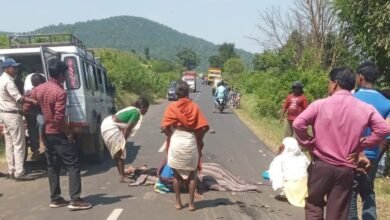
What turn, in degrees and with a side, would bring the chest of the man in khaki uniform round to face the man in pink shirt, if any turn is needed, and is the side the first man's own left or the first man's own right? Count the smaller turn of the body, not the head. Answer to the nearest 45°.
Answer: approximately 45° to the first man's own right

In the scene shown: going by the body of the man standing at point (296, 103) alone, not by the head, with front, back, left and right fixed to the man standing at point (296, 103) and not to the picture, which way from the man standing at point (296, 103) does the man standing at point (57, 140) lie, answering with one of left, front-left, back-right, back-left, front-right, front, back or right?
front-right

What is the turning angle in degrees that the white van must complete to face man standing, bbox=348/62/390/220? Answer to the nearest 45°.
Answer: approximately 90° to its right

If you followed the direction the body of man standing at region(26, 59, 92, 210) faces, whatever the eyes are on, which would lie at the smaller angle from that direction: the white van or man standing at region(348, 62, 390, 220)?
the white van

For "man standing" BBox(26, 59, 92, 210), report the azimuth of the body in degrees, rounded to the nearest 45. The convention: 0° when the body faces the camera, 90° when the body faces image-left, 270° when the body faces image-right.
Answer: approximately 225°

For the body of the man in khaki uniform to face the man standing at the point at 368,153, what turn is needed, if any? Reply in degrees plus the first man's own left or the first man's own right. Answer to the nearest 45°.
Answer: approximately 45° to the first man's own right

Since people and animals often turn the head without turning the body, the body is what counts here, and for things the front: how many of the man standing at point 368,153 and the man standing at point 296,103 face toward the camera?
1

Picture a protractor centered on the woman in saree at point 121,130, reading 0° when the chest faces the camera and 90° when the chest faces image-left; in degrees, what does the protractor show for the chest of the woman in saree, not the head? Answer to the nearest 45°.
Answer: approximately 270°

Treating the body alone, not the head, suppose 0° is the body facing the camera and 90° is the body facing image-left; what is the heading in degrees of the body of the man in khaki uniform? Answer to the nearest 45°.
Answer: approximately 270°

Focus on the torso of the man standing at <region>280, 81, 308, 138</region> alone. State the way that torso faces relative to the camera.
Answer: toward the camera

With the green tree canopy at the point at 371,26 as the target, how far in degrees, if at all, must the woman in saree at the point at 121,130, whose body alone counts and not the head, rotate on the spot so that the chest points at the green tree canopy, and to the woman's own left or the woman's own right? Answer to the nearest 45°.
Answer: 0° — they already face it

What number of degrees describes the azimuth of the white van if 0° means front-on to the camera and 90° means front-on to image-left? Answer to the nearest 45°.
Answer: approximately 225°
